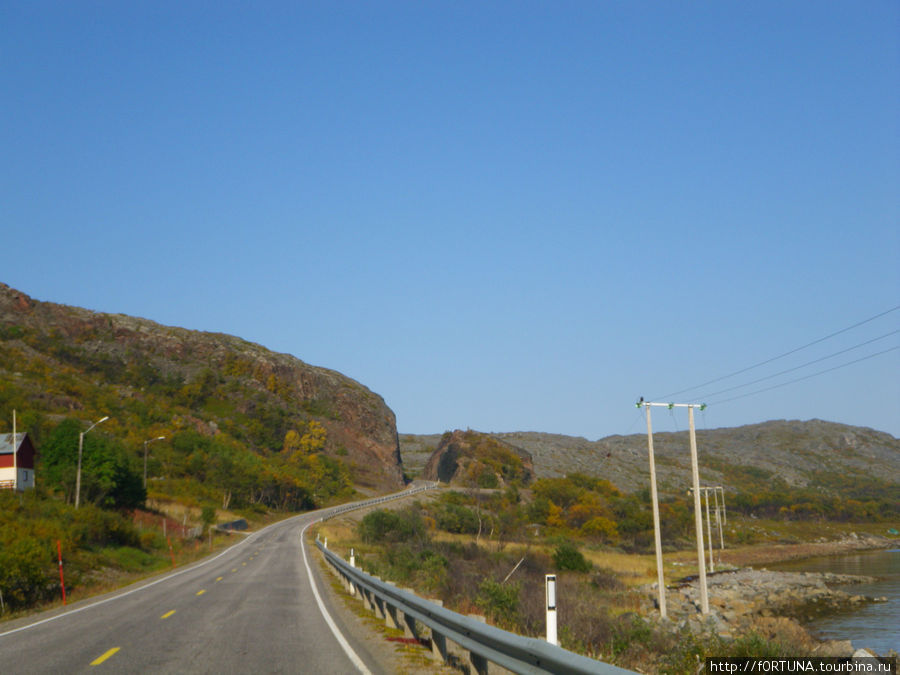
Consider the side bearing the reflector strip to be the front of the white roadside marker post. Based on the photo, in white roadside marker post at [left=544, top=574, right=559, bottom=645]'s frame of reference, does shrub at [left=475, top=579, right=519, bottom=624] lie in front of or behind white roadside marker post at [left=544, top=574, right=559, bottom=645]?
behind

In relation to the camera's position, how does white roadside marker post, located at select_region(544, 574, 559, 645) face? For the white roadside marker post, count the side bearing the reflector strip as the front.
facing the viewer
